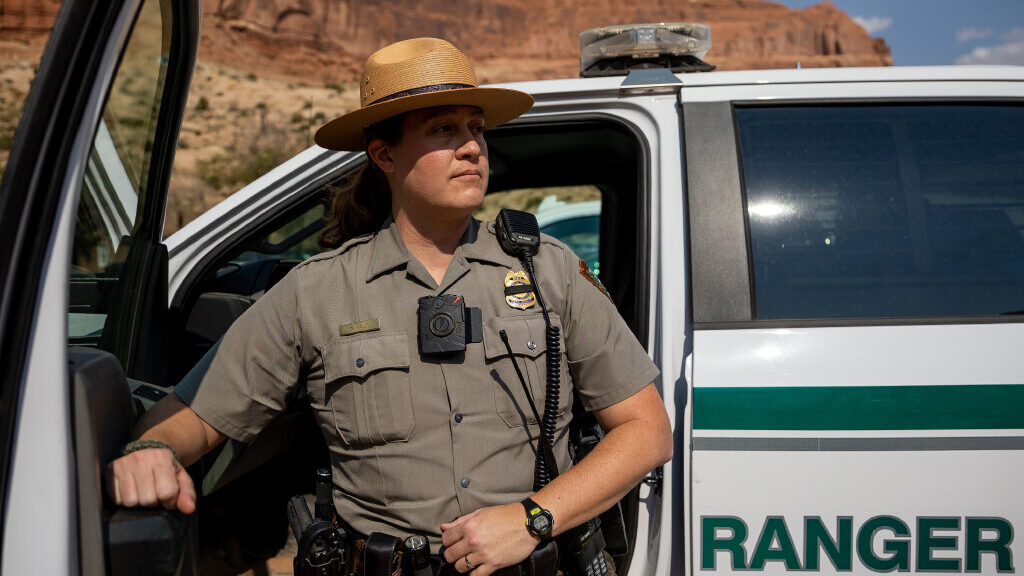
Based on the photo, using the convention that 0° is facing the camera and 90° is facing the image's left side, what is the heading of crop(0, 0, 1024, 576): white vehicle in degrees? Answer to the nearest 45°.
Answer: approximately 90°

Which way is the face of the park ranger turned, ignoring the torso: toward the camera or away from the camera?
toward the camera
